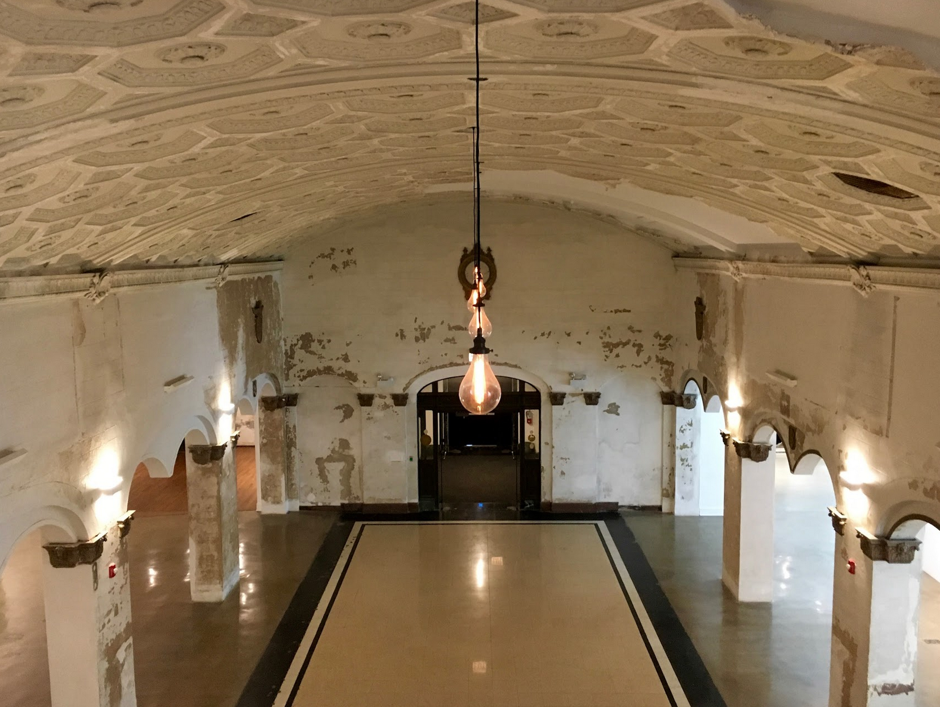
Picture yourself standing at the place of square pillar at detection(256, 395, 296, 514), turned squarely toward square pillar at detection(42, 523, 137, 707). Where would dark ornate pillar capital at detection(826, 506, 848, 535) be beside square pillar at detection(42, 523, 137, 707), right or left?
left

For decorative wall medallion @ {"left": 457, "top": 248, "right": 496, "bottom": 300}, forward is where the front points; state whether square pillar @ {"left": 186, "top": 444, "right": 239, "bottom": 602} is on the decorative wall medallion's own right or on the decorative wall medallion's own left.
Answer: on the decorative wall medallion's own right

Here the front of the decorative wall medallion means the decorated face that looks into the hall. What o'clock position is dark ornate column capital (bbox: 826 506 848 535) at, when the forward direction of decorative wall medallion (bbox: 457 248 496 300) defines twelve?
The dark ornate column capital is roughly at 11 o'clock from the decorative wall medallion.

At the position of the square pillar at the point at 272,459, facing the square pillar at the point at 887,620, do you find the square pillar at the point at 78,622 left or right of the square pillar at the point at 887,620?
right

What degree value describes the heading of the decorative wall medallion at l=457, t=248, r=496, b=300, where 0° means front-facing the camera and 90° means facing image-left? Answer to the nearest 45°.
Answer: approximately 0°

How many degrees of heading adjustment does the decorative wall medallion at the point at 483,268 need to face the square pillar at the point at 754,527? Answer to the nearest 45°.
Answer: approximately 45° to its left

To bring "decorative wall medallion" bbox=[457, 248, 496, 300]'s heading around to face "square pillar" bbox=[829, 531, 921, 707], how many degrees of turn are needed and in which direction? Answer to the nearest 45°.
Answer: approximately 45° to its left

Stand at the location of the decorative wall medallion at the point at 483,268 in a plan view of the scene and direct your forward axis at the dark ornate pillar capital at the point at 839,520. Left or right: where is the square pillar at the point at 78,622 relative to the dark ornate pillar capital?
right
